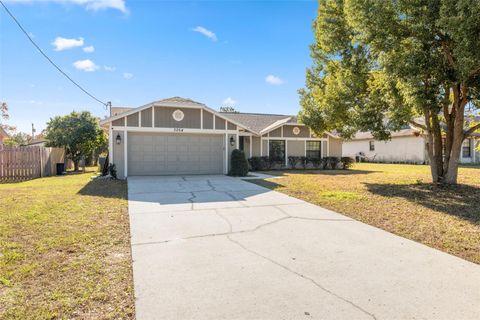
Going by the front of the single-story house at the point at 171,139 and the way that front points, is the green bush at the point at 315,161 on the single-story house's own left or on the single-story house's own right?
on the single-story house's own left

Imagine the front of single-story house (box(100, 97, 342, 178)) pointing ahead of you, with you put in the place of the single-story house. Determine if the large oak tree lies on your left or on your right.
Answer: on your left

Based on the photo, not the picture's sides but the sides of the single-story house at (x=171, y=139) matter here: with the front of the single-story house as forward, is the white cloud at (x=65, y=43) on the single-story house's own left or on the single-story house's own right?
on the single-story house's own right

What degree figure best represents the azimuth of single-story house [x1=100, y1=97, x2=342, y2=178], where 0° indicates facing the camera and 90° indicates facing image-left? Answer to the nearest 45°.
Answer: approximately 0°

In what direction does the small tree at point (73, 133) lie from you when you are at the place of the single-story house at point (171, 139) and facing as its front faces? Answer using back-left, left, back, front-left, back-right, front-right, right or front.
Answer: back-right

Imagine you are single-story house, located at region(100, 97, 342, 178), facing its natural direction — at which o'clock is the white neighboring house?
The white neighboring house is roughly at 8 o'clock from the single-story house.

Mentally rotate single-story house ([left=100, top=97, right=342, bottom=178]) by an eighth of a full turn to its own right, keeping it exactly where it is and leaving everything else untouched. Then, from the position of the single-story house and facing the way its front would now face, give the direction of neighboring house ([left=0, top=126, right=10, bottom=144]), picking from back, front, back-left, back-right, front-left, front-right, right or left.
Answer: right

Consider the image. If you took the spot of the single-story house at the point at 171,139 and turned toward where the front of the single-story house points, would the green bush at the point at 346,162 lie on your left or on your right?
on your left
